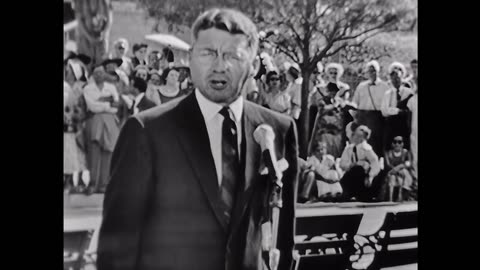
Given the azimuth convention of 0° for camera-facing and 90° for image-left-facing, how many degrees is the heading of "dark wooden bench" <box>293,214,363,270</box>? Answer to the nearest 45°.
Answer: approximately 180°

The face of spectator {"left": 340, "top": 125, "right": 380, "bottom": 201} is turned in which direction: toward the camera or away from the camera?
toward the camera

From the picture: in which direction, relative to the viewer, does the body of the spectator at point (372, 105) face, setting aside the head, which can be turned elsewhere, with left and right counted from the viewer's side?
facing the viewer

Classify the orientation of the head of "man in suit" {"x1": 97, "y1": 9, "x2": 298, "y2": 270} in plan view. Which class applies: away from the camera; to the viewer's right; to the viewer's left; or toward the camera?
toward the camera

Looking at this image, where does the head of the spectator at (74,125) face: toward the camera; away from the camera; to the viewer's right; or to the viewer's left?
toward the camera

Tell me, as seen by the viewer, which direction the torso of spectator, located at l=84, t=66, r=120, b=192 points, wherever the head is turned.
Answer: toward the camera

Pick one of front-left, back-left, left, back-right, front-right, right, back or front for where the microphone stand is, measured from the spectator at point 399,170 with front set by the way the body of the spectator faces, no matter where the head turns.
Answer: front-right

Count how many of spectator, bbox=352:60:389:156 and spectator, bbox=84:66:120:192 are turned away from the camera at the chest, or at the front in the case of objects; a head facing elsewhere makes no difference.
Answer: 0

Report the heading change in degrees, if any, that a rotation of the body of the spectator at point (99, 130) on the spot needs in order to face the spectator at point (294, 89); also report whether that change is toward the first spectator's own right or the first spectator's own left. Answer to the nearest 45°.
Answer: approximately 90° to the first spectator's own left
